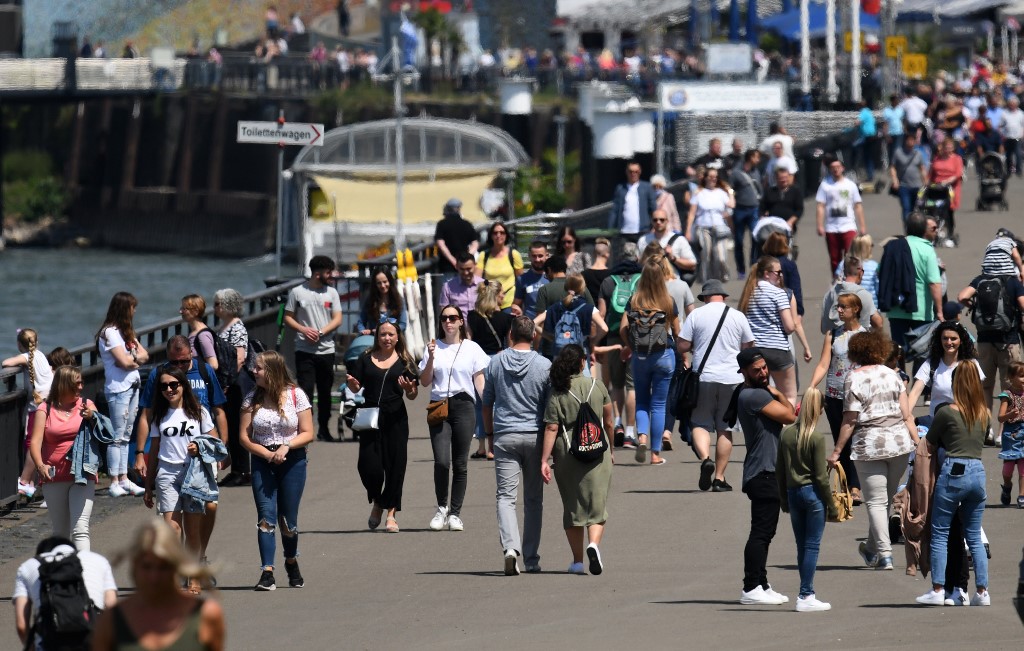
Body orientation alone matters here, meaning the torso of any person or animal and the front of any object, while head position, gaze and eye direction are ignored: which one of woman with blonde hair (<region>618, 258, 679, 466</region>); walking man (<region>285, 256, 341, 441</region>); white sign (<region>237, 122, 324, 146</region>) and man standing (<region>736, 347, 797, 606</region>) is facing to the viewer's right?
man standing (<region>736, 347, 797, 606</region>)

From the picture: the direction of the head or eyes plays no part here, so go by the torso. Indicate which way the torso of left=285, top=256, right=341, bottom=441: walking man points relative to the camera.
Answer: toward the camera

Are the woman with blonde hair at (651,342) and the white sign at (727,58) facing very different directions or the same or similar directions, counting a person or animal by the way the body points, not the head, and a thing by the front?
very different directions

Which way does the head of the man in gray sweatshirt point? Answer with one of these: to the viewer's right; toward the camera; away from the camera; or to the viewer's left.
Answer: away from the camera

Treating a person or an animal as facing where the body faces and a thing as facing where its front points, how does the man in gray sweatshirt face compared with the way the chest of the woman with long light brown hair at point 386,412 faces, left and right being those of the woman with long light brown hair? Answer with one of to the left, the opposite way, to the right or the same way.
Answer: the opposite way

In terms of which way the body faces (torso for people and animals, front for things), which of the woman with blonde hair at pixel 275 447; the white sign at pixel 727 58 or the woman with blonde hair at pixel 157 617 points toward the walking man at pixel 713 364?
the white sign

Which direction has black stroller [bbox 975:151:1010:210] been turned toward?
toward the camera

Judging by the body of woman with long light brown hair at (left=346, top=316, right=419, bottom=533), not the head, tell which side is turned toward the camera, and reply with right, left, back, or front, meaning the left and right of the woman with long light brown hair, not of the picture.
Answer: front

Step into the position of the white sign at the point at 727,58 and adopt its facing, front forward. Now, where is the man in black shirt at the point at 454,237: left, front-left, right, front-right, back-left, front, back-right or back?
front

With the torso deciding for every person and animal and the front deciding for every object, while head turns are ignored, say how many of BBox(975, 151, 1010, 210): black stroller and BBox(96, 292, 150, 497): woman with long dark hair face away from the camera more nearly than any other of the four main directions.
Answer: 0

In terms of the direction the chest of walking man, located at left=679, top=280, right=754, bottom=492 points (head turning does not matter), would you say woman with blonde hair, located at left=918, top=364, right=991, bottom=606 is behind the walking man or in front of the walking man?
behind

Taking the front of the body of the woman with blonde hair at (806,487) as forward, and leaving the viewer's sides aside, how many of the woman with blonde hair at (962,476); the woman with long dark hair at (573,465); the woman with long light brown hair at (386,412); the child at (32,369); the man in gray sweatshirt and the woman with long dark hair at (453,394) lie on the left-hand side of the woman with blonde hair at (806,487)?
5

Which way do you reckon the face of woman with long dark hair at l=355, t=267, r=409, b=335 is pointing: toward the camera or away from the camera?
toward the camera

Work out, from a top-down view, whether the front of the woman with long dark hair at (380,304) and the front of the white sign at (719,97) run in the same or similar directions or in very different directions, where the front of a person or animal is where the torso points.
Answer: same or similar directions

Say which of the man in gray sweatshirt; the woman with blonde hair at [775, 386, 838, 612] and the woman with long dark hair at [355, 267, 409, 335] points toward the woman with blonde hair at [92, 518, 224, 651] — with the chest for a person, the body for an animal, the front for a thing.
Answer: the woman with long dark hair
